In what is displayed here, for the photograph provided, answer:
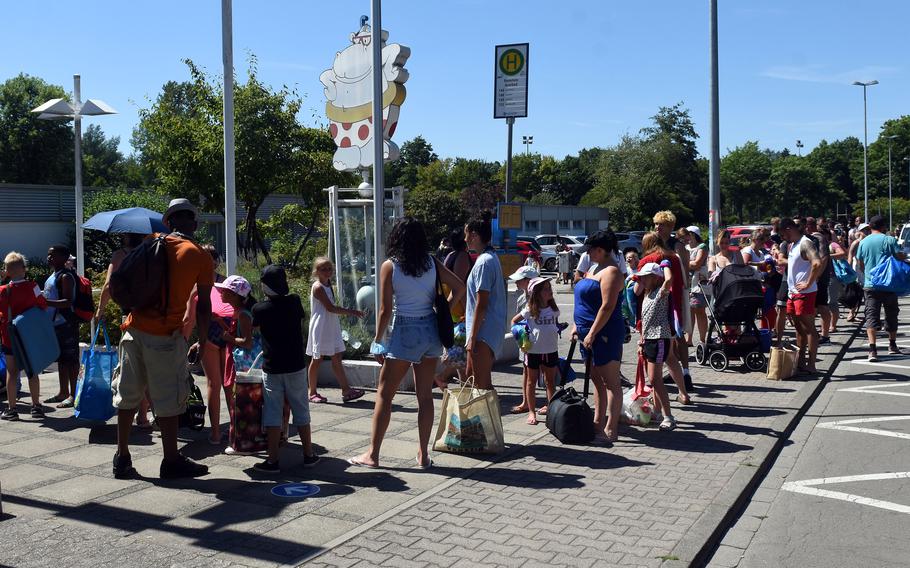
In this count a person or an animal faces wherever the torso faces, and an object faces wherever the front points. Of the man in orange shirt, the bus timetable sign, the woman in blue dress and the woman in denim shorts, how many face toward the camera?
1

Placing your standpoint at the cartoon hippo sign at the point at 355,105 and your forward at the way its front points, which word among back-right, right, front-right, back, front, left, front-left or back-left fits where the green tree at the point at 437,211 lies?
back-right

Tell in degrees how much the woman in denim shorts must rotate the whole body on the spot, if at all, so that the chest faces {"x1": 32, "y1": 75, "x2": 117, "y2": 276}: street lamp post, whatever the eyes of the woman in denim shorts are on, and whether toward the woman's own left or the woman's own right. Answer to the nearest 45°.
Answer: approximately 45° to the woman's own left

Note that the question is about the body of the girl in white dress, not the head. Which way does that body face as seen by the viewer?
to the viewer's right

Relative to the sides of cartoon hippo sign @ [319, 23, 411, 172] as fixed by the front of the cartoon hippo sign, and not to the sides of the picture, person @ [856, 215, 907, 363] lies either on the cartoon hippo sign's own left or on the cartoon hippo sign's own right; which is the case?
on the cartoon hippo sign's own left

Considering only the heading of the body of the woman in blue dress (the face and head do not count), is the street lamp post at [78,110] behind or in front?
in front

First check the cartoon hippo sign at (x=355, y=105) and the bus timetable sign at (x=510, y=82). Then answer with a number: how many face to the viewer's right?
0

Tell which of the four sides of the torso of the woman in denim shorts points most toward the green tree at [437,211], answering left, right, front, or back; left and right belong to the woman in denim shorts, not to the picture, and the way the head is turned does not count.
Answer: front

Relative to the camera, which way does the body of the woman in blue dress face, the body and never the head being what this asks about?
to the viewer's left

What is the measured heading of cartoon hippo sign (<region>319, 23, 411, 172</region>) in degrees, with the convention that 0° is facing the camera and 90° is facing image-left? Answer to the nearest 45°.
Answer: approximately 45°

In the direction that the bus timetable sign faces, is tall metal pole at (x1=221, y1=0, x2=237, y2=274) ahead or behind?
ahead

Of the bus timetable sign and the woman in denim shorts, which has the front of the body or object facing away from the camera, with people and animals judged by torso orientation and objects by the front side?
the woman in denim shorts

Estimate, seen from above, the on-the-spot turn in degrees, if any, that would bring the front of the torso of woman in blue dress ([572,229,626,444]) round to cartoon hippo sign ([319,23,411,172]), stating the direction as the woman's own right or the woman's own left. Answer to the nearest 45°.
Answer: approximately 45° to the woman's own right

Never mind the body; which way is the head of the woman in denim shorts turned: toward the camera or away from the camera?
away from the camera

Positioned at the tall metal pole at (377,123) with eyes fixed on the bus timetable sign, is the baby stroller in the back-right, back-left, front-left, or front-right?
front-right

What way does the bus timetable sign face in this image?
toward the camera
